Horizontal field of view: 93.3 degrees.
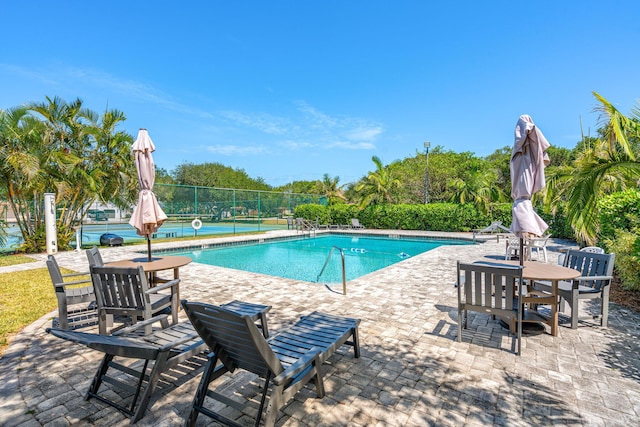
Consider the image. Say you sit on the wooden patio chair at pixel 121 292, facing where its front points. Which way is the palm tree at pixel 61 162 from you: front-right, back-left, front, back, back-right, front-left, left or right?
front-left

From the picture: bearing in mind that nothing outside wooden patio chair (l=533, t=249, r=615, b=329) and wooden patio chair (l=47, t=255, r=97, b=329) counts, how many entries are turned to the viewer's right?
1

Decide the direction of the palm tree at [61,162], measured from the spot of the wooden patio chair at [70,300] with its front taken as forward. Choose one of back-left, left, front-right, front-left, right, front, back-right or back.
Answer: left

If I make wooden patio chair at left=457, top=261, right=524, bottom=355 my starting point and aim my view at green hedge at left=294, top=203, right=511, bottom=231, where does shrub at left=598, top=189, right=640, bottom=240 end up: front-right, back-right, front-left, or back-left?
front-right

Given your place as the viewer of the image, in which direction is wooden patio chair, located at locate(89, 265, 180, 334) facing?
facing away from the viewer and to the right of the viewer

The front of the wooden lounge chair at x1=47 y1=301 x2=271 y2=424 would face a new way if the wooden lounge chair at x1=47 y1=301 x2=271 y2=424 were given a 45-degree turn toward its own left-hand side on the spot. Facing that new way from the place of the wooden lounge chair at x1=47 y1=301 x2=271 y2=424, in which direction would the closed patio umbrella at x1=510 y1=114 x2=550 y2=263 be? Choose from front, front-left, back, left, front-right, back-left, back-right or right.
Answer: right

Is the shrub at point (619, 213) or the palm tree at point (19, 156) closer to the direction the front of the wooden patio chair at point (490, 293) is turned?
the shrub

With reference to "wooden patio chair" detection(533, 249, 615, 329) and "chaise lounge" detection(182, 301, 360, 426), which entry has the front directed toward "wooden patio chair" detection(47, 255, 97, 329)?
"wooden patio chair" detection(533, 249, 615, 329)

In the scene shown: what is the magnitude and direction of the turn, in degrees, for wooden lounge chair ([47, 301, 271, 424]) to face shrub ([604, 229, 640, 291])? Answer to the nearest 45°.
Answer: approximately 45° to its right

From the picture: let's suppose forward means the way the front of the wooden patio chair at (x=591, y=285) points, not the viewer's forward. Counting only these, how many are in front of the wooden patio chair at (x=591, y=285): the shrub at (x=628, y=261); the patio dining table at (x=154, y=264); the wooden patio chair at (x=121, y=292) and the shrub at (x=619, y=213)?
2

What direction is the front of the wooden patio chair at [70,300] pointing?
to the viewer's right

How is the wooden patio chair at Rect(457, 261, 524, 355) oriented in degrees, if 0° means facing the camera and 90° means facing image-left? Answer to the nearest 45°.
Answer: approximately 225°

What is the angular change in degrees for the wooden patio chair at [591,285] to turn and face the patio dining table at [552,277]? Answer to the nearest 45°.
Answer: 0° — it already faces it

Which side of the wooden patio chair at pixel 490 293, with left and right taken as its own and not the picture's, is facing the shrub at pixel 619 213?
front
